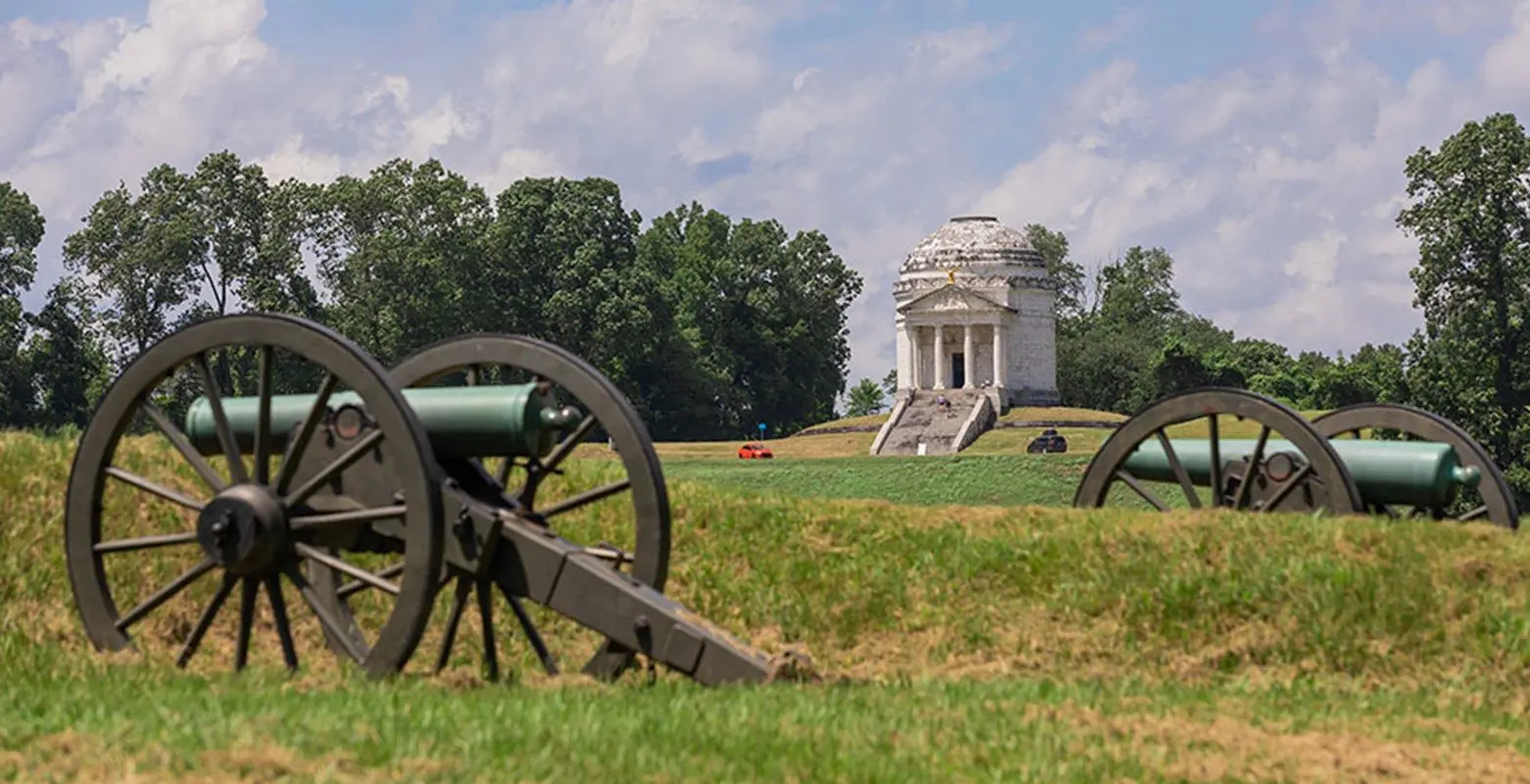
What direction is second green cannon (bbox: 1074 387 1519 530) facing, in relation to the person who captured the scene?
facing away from the viewer and to the left of the viewer

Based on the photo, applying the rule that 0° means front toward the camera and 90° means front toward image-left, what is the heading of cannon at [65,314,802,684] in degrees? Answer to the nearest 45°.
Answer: approximately 135°

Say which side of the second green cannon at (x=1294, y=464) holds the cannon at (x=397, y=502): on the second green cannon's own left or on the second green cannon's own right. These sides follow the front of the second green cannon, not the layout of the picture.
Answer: on the second green cannon's own left

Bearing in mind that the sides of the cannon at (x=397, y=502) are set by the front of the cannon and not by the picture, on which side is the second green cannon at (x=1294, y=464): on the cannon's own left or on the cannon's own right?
on the cannon's own right

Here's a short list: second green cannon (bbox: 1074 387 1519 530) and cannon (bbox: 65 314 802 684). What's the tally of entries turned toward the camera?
0
